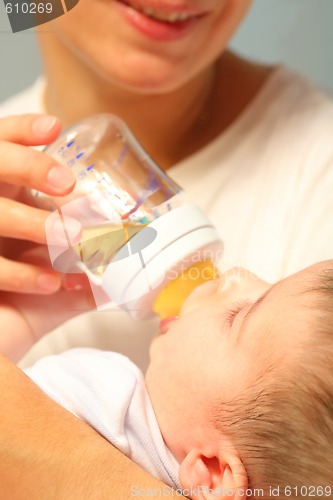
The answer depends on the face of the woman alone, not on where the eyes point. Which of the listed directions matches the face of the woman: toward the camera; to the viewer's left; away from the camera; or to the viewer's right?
toward the camera

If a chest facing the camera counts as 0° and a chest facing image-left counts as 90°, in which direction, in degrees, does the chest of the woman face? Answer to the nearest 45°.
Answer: approximately 0°
